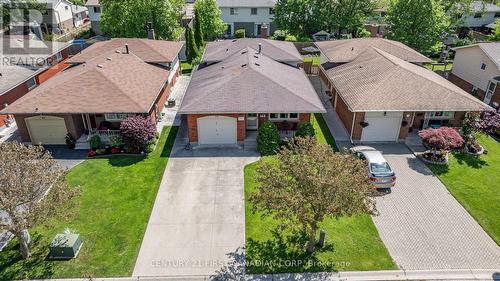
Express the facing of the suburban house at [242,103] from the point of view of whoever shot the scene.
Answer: facing the viewer

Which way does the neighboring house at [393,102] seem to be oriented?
toward the camera

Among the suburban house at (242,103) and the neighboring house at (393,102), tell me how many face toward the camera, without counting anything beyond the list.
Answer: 2

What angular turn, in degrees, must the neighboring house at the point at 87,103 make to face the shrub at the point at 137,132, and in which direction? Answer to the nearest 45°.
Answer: approximately 45° to its left

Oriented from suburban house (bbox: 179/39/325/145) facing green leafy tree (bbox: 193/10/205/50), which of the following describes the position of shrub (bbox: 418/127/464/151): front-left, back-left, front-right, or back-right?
back-right

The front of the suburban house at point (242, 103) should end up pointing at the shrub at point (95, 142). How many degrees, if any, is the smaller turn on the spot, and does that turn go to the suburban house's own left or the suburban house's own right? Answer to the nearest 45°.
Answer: approximately 90° to the suburban house's own right

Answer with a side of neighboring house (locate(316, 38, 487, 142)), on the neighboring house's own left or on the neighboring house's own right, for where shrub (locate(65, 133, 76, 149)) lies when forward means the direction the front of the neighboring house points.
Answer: on the neighboring house's own right

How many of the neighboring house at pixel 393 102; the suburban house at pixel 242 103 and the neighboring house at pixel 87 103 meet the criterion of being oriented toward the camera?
3

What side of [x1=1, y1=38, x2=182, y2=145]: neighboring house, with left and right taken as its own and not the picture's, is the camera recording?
front

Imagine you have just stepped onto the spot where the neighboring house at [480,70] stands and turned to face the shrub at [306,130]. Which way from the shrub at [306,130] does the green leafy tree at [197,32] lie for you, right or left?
right

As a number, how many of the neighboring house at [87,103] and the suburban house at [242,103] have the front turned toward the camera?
2

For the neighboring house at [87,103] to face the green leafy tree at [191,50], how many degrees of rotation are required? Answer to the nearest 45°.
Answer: approximately 135° to its left

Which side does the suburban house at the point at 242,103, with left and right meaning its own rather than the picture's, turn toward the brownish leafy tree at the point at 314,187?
front

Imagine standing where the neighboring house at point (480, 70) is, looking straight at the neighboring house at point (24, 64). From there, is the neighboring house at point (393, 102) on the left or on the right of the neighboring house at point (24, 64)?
left
